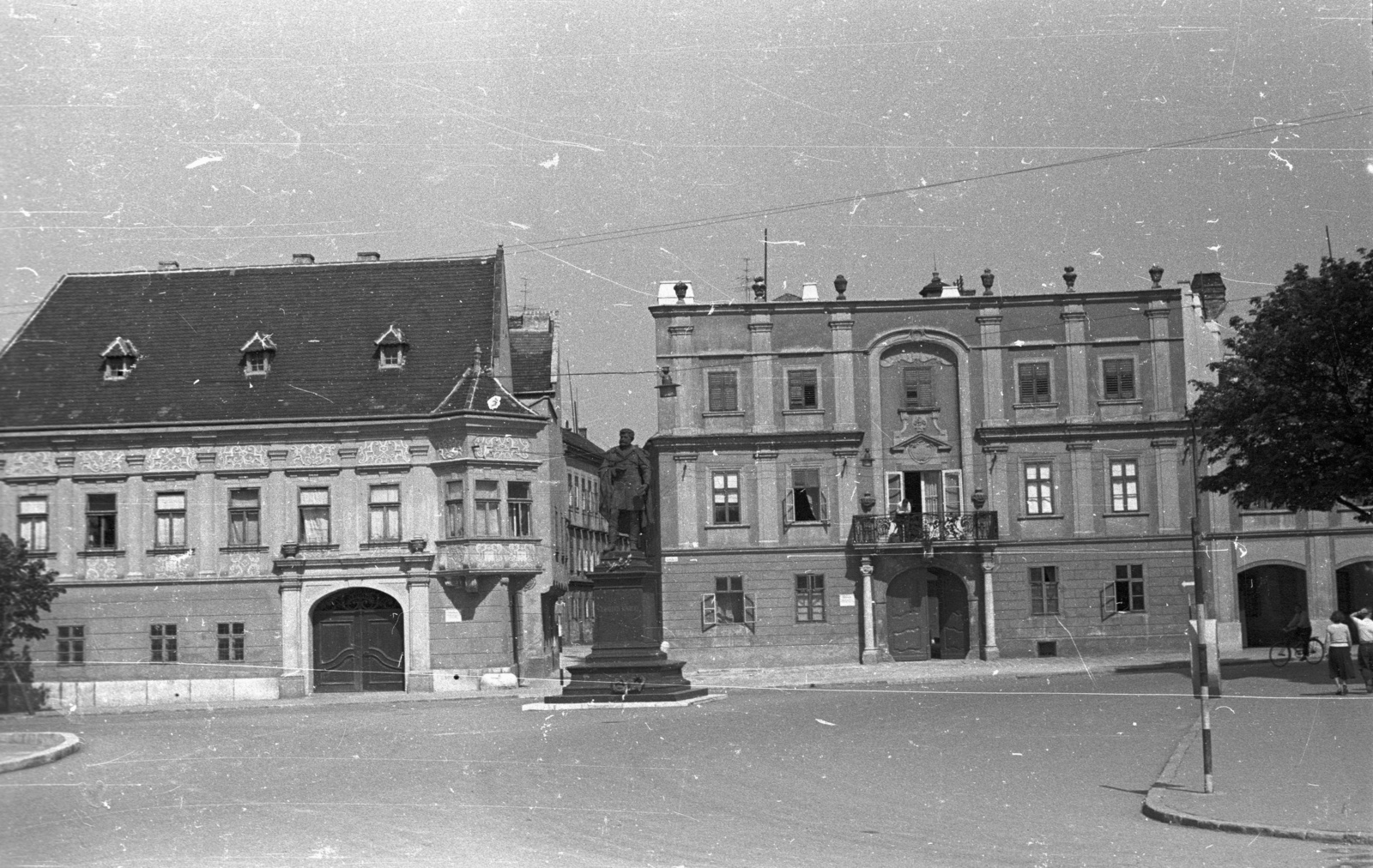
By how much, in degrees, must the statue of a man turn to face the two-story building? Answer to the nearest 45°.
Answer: approximately 45° to its right

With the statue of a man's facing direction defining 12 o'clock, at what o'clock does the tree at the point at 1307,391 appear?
The tree is roughly at 9 o'clock from the statue of a man.

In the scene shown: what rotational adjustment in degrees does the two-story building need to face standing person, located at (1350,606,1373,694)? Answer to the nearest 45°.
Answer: approximately 90° to its left
